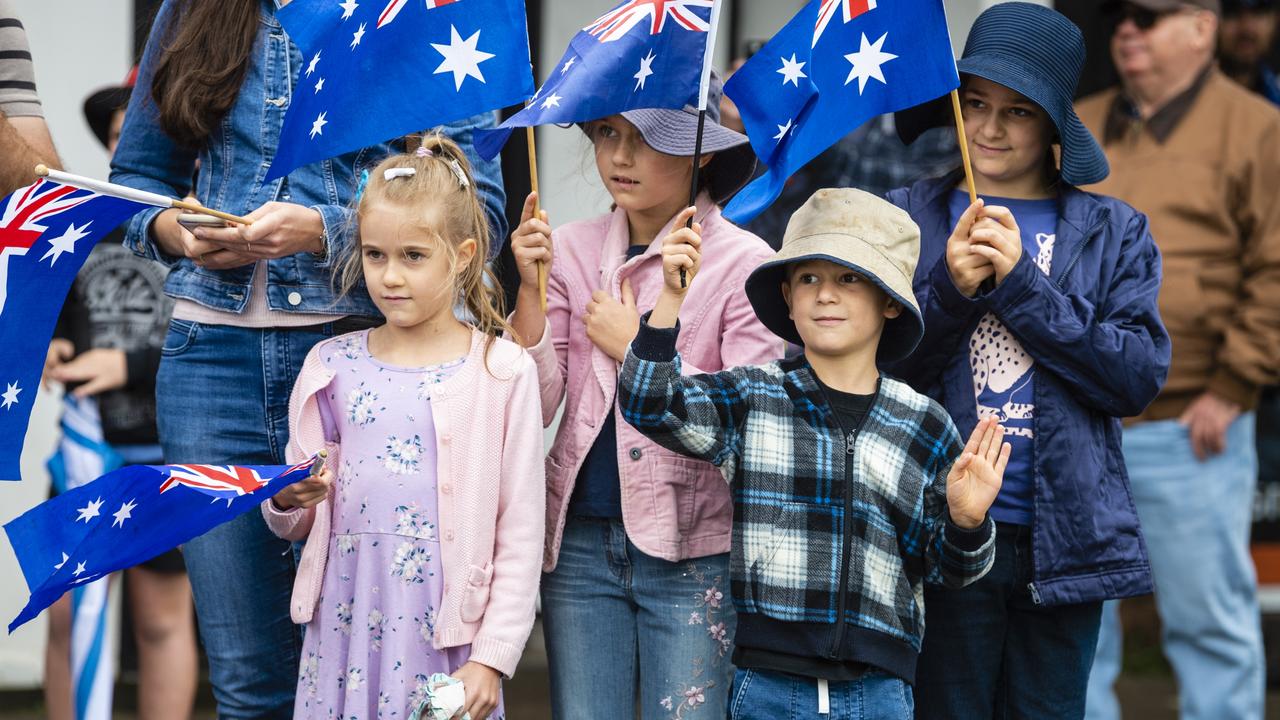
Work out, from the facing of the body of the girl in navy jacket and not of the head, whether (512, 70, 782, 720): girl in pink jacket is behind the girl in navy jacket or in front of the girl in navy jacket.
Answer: in front

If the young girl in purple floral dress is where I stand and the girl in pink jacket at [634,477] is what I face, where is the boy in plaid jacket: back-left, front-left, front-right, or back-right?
front-right

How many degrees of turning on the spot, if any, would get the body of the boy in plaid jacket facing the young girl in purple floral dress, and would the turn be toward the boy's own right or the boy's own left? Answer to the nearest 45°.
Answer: approximately 90° to the boy's own right

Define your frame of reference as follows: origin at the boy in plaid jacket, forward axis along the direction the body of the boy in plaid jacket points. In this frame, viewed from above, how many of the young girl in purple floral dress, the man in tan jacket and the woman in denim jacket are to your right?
2

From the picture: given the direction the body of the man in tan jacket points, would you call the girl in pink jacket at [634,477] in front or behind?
in front

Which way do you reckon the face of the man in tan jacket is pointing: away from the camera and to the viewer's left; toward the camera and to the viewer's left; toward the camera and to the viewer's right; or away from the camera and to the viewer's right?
toward the camera and to the viewer's left

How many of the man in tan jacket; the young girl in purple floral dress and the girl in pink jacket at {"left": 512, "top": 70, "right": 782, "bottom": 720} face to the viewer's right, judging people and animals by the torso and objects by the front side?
0

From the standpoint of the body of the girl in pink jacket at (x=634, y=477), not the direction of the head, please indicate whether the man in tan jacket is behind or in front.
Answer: behind

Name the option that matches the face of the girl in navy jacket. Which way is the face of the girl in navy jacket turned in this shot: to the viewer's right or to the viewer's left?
to the viewer's left

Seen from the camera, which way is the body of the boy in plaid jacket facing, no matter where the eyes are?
toward the camera

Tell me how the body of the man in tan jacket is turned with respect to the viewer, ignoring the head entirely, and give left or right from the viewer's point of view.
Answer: facing the viewer and to the left of the viewer

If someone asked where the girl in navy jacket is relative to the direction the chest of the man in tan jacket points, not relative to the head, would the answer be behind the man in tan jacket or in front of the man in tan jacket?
in front

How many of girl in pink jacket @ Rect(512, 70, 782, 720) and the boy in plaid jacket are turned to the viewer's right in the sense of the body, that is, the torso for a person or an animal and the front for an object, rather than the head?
0

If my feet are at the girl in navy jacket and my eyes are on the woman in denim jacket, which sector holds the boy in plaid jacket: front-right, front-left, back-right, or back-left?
front-left
